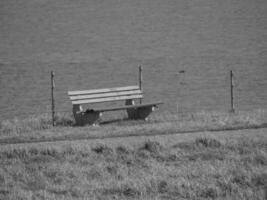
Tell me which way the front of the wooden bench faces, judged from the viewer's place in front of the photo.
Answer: facing the viewer and to the right of the viewer
